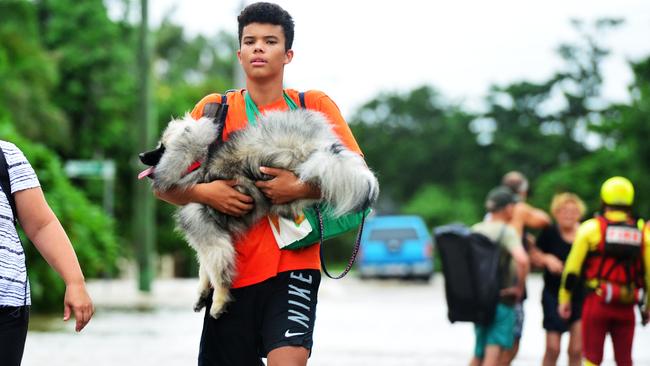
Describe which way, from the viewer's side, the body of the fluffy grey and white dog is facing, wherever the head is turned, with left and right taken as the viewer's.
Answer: facing to the left of the viewer

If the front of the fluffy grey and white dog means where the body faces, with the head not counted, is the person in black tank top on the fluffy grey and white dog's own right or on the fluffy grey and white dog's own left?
on the fluffy grey and white dog's own right

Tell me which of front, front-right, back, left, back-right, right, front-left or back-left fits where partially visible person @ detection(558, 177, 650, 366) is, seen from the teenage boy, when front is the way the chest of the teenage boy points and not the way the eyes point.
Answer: back-left

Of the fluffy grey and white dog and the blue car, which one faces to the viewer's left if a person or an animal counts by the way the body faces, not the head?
the fluffy grey and white dog
